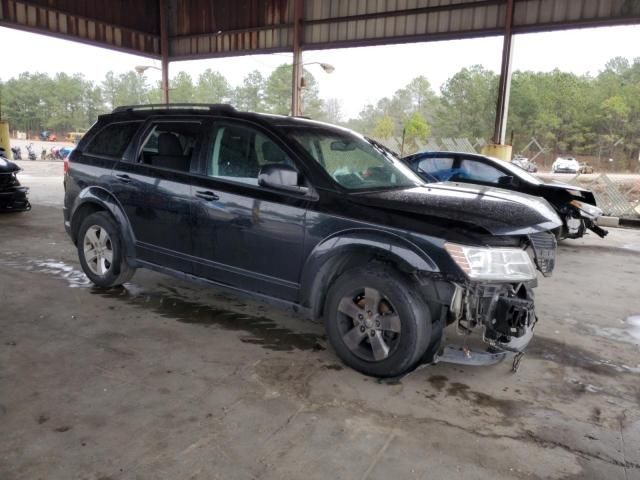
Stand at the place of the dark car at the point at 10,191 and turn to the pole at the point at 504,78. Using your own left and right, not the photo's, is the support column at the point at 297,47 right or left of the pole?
left

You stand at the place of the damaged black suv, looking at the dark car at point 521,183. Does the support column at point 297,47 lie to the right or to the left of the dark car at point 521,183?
left

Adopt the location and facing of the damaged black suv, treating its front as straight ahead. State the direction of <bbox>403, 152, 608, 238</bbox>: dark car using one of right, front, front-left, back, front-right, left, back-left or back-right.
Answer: left

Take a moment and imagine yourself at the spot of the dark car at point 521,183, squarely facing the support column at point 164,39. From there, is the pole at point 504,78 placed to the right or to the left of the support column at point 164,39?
right

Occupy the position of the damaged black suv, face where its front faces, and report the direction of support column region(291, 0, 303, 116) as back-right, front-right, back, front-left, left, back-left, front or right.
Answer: back-left

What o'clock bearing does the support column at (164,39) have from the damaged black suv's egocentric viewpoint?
The support column is roughly at 7 o'clock from the damaged black suv.

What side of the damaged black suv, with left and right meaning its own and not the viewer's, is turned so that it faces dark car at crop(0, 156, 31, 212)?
back

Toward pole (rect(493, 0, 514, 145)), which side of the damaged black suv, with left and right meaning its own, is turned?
left

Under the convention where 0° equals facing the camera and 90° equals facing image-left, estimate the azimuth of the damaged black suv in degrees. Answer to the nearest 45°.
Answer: approximately 315°
